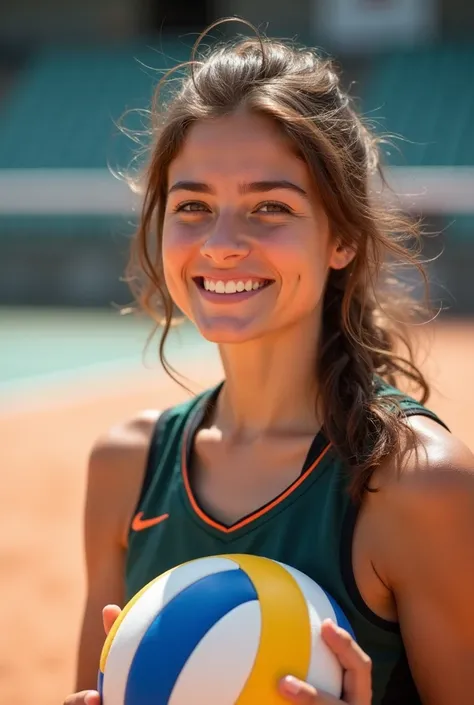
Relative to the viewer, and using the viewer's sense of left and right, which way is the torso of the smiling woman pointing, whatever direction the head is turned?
facing the viewer and to the left of the viewer

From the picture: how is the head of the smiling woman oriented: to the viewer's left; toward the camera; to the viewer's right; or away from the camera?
toward the camera
